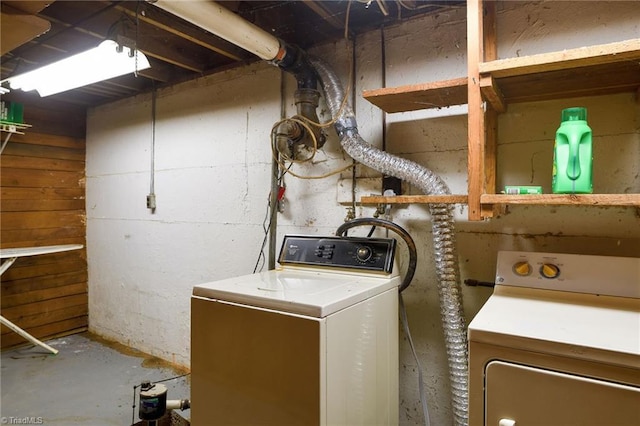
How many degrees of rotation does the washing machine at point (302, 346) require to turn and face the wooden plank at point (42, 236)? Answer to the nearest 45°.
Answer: approximately 90° to its right

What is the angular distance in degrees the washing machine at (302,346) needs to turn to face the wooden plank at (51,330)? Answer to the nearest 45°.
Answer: approximately 90° to its right

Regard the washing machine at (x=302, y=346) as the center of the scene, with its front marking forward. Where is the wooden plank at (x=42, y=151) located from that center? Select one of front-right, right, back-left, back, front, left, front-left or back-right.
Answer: right

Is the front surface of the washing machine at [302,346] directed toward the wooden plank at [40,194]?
no

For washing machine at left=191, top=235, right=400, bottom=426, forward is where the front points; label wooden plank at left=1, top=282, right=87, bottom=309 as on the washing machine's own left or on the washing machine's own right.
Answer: on the washing machine's own right

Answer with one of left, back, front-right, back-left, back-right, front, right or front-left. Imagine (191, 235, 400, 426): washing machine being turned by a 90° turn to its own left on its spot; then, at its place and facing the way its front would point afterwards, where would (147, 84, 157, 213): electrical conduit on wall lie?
back

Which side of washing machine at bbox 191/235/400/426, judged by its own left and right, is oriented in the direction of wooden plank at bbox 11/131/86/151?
right

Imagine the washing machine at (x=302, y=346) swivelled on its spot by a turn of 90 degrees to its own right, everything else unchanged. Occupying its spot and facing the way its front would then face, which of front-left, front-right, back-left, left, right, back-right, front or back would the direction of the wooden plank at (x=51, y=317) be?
front

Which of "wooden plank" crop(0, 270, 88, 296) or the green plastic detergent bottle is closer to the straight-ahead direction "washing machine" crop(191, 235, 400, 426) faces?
the wooden plank

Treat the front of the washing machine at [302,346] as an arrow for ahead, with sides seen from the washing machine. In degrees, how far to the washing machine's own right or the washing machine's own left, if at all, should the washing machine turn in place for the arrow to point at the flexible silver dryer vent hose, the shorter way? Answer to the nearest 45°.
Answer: approximately 135° to the washing machine's own left

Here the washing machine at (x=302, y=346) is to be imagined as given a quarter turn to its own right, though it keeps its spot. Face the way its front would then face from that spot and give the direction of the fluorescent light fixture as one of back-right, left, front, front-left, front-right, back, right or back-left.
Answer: front

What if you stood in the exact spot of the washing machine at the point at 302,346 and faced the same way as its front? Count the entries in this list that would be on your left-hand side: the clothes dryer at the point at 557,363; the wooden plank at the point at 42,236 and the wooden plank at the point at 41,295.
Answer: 1

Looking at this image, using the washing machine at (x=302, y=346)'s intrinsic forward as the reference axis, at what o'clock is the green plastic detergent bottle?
The green plastic detergent bottle is roughly at 8 o'clock from the washing machine.

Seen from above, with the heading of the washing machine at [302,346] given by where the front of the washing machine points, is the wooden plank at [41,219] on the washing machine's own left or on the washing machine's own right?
on the washing machine's own right

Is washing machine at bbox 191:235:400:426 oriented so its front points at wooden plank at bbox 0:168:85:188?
no

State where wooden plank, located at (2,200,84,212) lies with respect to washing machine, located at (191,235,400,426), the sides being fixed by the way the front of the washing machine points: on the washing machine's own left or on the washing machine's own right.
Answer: on the washing machine's own right

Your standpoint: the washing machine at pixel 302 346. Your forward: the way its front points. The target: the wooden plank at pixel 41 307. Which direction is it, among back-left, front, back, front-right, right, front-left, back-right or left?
right

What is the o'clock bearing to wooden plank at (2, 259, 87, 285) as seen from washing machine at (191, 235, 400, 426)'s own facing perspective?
The wooden plank is roughly at 3 o'clock from the washing machine.

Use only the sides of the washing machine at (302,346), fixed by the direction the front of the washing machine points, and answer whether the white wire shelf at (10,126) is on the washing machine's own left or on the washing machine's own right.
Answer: on the washing machine's own right

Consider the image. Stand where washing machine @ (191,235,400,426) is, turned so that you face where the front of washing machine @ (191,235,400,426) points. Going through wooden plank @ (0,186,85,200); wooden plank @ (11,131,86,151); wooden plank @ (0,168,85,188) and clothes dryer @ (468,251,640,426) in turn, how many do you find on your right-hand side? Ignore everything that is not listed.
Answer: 3
